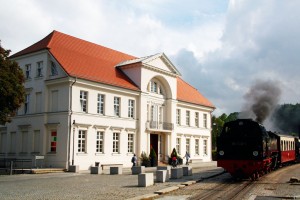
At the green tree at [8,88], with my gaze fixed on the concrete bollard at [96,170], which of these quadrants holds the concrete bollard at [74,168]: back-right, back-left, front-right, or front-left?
front-left

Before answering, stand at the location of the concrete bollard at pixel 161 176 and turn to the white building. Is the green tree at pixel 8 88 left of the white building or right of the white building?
left

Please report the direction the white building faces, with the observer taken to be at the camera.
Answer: facing the viewer and to the right of the viewer

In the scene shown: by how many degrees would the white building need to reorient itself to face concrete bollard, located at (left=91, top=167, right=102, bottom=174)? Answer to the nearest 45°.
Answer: approximately 45° to its right

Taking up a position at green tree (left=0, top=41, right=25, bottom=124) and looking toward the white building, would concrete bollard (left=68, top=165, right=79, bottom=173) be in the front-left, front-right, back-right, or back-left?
front-right

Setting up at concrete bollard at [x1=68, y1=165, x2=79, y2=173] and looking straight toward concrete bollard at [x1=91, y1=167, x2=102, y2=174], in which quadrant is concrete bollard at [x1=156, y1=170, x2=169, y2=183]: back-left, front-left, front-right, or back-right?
front-right

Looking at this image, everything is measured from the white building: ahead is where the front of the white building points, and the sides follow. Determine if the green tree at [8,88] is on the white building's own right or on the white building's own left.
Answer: on the white building's own right

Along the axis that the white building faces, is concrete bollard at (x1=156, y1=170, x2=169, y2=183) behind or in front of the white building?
in front
